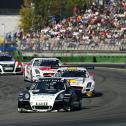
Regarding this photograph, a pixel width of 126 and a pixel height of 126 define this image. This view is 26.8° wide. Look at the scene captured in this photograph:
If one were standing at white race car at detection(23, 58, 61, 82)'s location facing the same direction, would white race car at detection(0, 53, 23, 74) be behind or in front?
behind

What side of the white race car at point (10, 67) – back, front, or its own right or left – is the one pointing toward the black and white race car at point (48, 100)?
front

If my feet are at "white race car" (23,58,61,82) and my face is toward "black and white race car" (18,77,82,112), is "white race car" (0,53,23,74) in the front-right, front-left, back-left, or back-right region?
back-right

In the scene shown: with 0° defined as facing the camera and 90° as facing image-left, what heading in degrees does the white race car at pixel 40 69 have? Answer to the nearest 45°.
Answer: approximately 315°

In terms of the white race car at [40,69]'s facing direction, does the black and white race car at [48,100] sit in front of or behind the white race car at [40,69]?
in front

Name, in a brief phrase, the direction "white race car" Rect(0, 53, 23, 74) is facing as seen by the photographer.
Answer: facing the viewer

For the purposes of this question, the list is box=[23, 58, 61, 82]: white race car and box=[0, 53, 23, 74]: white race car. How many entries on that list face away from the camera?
0
